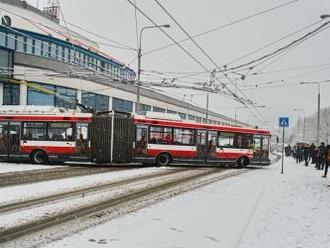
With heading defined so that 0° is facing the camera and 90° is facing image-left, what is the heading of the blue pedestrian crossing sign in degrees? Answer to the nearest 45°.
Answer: approximately 0°

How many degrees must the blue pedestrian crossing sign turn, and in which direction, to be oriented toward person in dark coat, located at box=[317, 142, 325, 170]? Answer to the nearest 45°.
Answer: approximately 135° to its left
